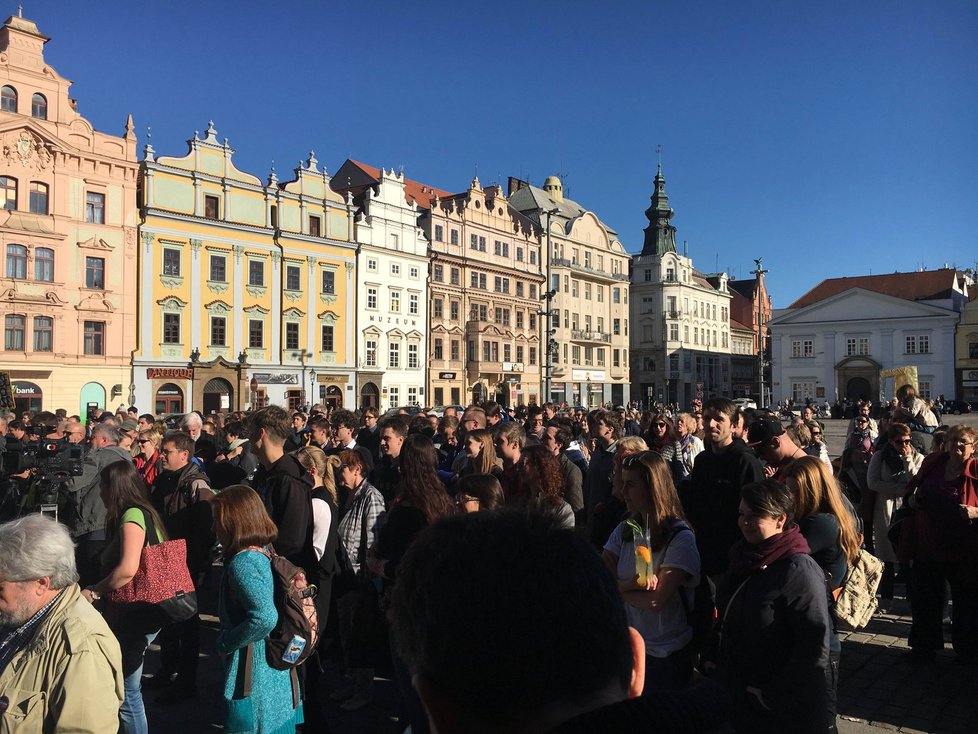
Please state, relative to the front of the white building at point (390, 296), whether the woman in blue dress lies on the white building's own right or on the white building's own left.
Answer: on the white building's own right

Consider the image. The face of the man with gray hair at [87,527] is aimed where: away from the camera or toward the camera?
away from the camera

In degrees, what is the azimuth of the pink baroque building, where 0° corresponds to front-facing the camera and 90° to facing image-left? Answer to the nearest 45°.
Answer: approximately 315°

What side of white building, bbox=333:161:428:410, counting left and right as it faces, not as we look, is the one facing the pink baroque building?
right

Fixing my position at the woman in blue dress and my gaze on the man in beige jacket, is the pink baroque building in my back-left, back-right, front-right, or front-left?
back-right

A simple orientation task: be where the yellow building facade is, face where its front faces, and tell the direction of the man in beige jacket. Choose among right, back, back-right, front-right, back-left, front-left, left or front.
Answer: front-right
